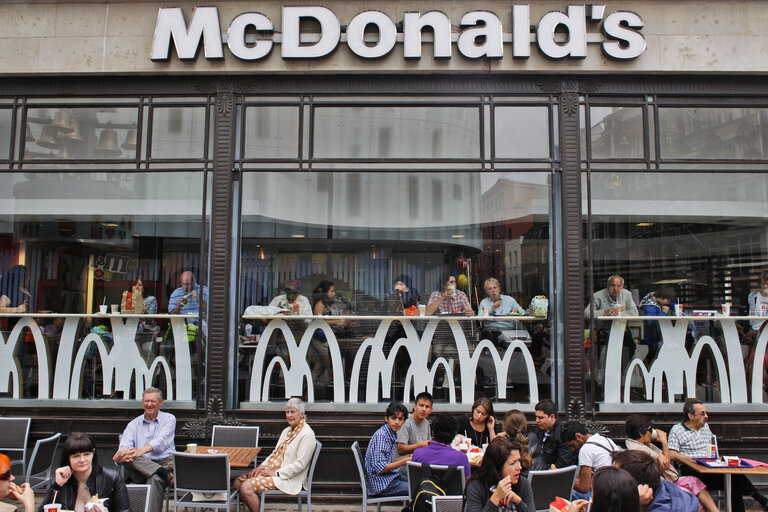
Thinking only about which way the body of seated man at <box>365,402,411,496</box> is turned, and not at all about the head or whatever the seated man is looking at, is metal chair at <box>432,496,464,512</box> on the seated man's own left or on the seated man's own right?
on the seated man's own right

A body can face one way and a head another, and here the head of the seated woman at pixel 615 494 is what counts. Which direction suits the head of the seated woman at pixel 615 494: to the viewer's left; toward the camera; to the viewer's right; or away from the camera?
away from the camera

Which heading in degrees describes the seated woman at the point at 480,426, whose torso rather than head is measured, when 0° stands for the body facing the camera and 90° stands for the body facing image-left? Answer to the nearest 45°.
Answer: approximately 0°

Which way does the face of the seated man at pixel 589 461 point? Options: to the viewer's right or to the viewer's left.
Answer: to the viewer's left

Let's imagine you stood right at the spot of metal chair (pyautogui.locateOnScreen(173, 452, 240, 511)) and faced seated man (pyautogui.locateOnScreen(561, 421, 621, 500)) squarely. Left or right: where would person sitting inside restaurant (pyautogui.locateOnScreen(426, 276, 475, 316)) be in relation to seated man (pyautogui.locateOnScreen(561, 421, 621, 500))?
left

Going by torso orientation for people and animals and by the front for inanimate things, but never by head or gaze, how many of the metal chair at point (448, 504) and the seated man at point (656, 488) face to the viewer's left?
1

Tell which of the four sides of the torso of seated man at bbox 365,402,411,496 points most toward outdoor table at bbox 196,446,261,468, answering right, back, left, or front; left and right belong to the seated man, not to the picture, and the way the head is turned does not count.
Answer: back

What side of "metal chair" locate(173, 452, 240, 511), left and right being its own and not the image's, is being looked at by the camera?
back

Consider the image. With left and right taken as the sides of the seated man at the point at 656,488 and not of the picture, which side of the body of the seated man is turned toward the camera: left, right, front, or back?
left
